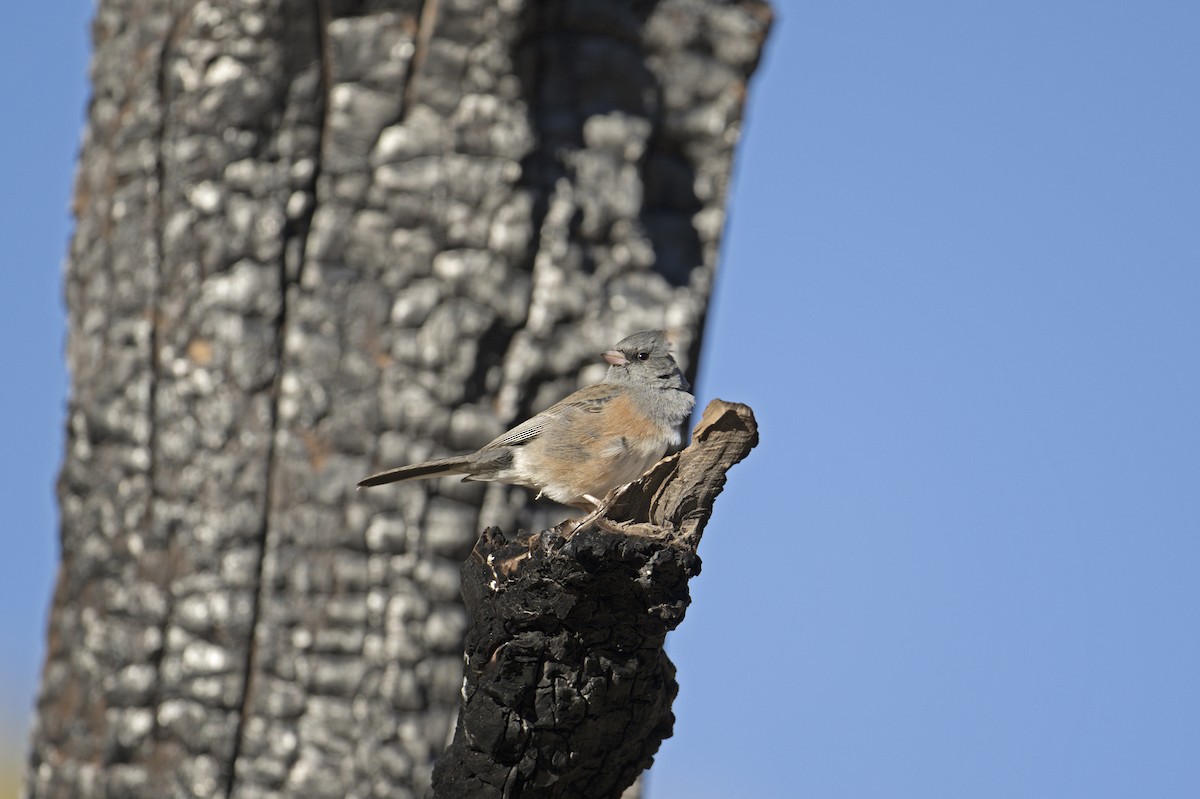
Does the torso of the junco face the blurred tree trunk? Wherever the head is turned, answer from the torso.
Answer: no

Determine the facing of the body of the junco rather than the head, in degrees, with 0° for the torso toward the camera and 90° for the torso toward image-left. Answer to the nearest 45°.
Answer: approximately 270°
